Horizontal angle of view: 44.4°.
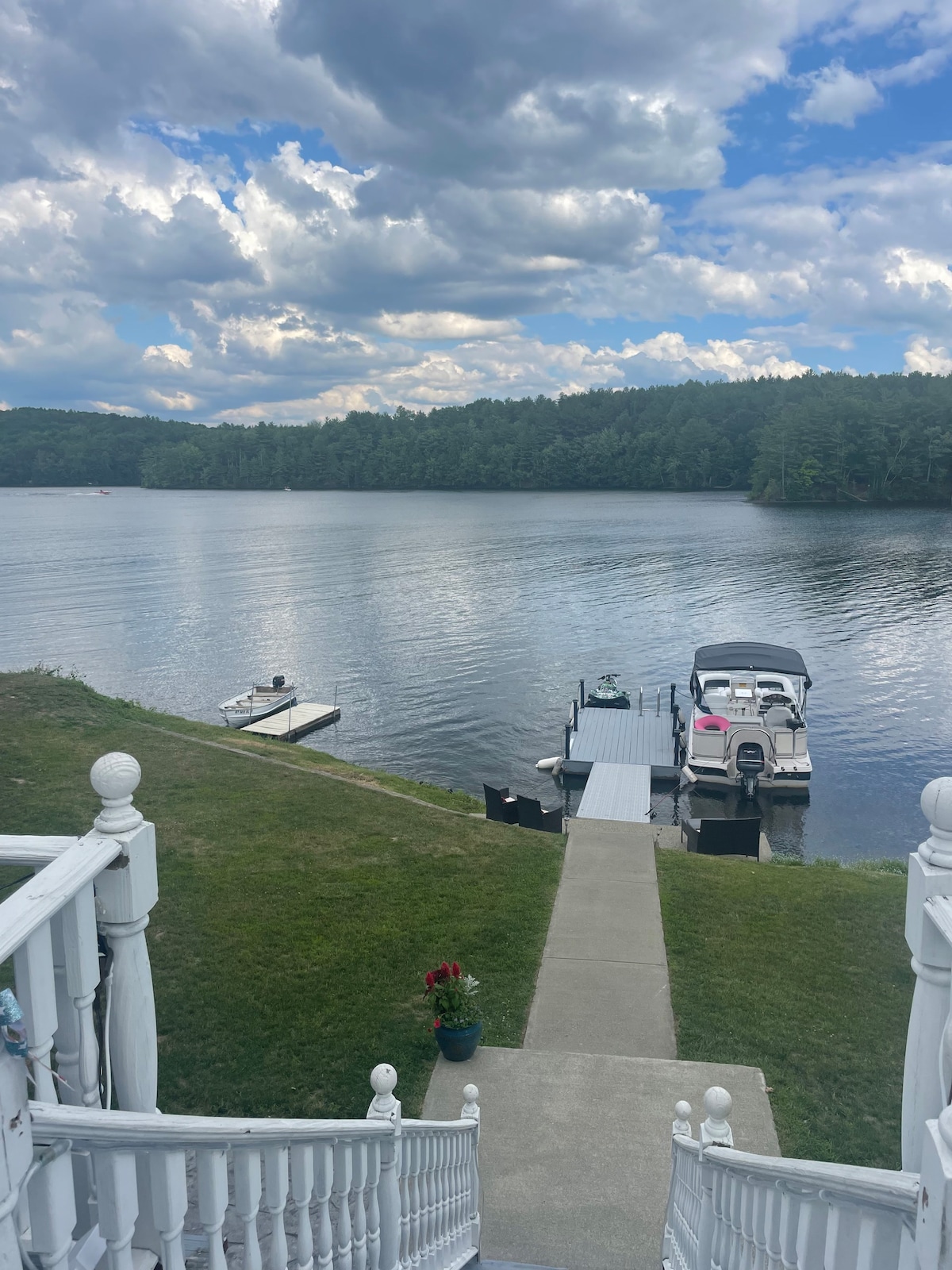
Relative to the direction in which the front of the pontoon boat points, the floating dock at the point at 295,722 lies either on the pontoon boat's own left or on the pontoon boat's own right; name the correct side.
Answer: on the pontoon boat's own left

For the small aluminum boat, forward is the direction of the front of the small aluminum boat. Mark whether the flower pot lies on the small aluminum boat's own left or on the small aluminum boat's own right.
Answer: on the small aluminum boat's own left

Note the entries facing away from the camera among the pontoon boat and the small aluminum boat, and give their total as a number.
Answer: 1

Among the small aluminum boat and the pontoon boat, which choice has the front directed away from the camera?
the pontoon boat

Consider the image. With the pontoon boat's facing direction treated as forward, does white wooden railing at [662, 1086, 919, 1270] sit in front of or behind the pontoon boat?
behind

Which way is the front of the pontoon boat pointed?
away from the camera

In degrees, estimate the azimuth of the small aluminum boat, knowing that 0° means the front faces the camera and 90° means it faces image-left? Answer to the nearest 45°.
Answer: approximately 45°

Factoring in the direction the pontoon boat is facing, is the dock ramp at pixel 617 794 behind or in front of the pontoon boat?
behind

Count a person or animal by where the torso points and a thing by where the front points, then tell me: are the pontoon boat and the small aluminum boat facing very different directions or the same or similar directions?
very different directions

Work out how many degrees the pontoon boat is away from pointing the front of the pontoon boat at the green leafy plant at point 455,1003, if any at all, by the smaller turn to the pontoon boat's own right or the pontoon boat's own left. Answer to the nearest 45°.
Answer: approximately 180°

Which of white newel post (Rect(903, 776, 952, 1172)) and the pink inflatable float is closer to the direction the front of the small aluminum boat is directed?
the white newel post

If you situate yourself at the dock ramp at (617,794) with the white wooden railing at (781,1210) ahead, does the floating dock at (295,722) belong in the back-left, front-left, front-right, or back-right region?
back-right

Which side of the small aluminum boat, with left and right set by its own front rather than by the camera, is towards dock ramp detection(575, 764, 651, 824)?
left

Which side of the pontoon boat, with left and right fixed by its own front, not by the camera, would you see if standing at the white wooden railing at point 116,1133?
back
